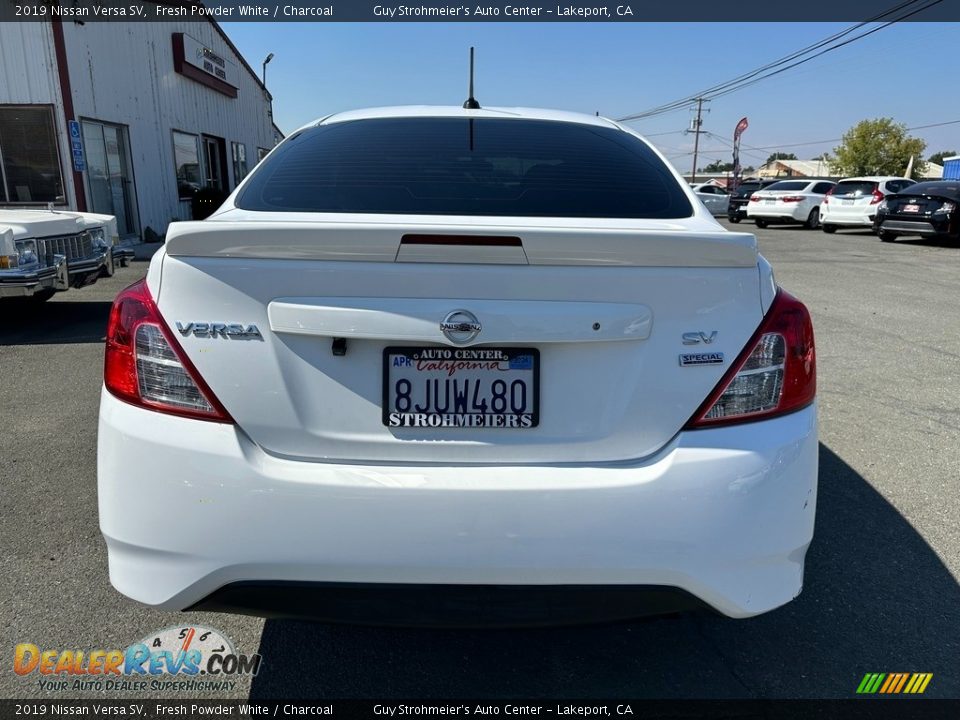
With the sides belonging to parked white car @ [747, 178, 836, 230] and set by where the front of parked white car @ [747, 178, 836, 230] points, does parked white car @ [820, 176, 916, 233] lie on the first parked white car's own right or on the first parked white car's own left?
on the first parked white car's own right

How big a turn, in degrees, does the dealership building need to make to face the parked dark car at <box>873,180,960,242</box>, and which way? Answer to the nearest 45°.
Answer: approximately 45° to its left

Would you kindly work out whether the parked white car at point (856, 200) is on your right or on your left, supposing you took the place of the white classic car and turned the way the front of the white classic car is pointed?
on your left

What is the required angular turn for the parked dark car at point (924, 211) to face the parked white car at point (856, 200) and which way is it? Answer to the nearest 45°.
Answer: approximately 90° to its left

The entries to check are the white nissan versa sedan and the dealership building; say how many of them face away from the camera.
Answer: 1

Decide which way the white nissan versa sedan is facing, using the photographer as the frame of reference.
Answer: facing away from the viewer

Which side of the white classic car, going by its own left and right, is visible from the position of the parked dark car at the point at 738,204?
left

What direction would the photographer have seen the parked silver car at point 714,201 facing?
facing away from the viewer and to the right of the viewer
